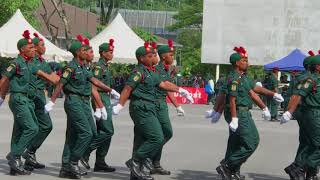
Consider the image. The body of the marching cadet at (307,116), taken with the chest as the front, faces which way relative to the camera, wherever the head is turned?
to the viewer's right

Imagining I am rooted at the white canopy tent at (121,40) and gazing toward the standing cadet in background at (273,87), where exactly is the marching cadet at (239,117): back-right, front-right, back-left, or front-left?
front-right

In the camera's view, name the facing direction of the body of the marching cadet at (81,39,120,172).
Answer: to the viewer's right

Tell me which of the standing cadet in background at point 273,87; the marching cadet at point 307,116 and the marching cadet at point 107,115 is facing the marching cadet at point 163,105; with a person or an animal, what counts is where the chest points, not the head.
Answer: the marching cadet at point 107,115

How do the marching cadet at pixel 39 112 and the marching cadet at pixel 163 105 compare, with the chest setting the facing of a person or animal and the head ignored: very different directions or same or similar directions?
same or similar directions

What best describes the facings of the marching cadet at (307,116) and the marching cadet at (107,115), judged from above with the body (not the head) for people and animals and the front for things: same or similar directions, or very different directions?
same or similar directions

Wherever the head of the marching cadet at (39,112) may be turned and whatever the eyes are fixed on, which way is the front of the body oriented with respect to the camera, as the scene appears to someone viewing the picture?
to the viewer's right

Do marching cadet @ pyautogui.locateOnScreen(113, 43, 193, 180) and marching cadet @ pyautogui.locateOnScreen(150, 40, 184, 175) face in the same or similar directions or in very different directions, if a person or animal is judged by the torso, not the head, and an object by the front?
same or similar directions

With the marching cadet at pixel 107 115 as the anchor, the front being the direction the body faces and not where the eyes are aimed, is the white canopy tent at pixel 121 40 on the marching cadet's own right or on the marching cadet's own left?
on the marching cadet's own left
